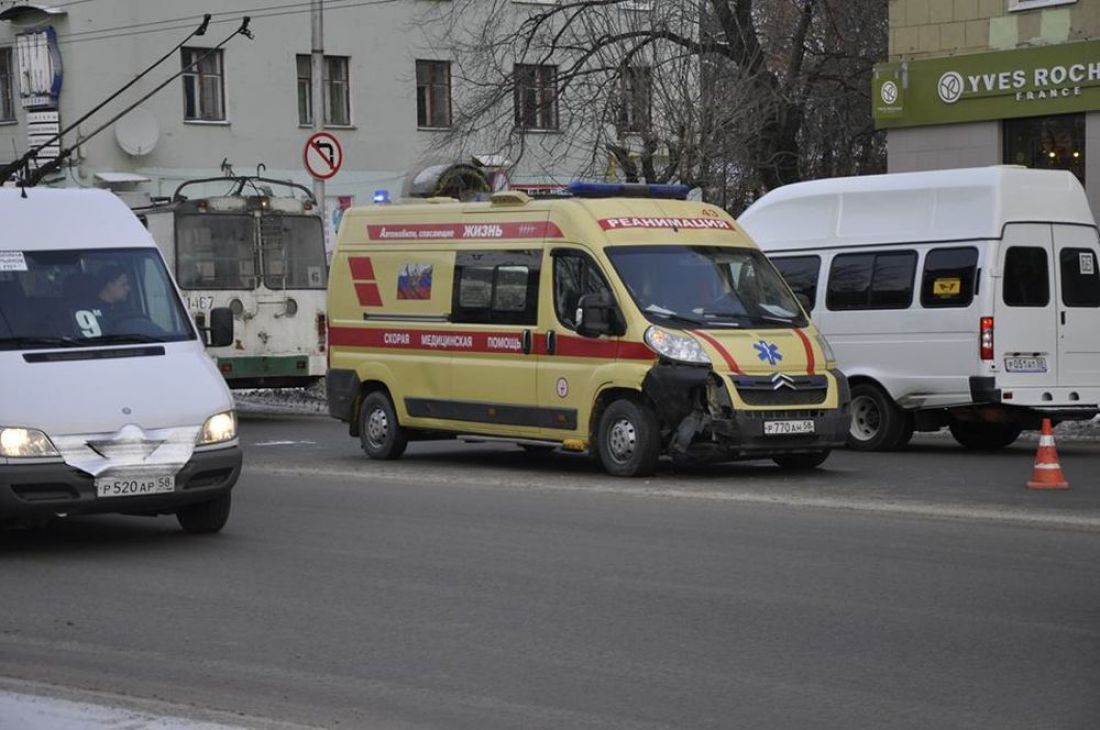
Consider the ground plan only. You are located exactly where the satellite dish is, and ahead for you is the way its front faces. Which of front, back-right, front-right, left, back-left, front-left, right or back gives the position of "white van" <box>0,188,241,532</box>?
front

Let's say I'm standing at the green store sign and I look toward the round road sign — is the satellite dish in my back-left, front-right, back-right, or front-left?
front-right

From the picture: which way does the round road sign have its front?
toward the camera

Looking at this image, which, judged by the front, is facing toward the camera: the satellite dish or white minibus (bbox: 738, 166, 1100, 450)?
the satellite dish

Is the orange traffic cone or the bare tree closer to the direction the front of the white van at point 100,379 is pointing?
the orange traffic cone

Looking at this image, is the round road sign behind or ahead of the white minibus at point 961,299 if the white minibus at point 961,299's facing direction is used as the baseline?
ahead

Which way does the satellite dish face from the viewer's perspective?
toward the camera

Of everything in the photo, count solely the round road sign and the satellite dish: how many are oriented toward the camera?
2

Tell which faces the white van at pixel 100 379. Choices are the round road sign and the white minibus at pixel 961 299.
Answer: the round road sign

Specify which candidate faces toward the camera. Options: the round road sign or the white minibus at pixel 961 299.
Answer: the round road sign

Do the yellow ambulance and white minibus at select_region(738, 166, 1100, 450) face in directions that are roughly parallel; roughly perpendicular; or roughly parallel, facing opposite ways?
roughly parallel, facing opposite ways

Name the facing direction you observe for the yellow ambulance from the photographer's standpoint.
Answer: facing the viewer and to the right of the viewer

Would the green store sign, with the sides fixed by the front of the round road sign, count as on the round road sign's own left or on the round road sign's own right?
on the round road sign's own left

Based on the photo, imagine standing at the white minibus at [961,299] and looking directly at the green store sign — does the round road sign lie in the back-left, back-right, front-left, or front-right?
front-left

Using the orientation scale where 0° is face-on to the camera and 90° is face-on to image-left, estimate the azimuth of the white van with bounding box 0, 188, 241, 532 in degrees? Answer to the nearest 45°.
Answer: approximately 315°

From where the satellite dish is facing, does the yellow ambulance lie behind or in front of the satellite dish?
in front

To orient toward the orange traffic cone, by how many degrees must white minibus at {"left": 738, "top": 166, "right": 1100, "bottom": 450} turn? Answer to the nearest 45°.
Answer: approximately 135° to its left
